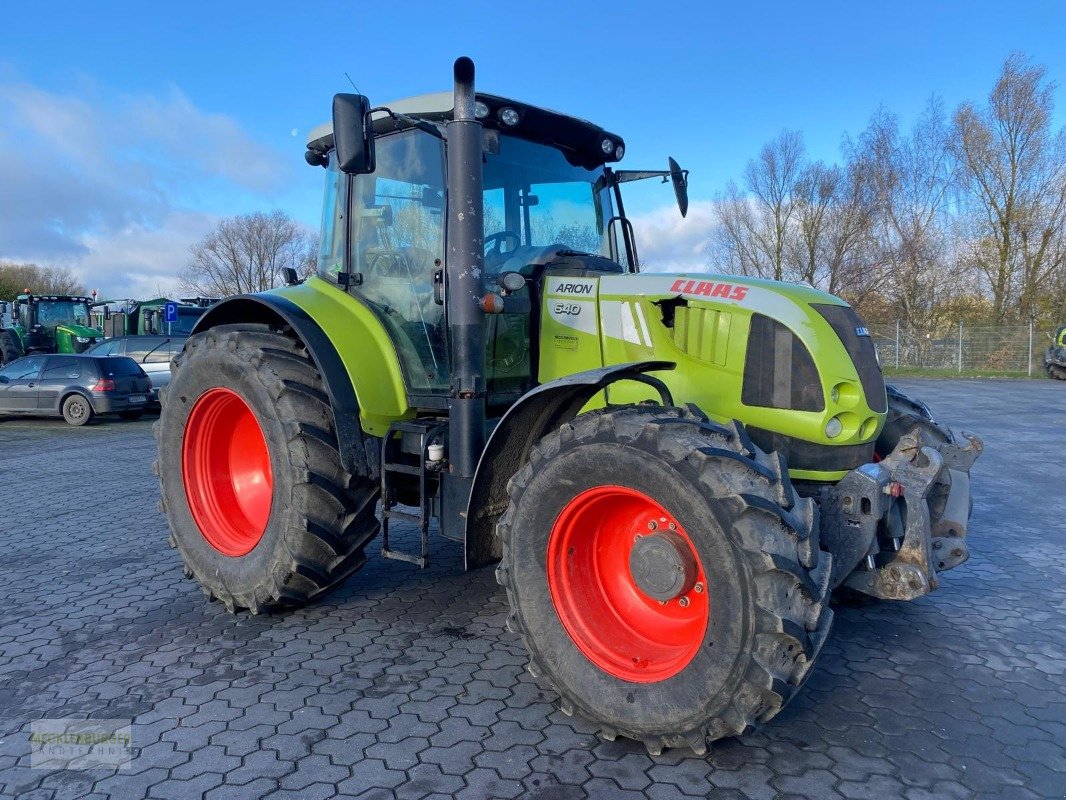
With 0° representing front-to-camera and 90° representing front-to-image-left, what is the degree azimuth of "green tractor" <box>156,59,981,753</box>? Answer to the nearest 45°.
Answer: approximately 315°

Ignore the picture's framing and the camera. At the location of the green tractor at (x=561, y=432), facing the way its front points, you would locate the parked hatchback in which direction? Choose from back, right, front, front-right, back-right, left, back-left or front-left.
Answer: back

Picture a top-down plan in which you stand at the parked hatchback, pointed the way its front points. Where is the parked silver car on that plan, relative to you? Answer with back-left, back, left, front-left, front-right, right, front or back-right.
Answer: right

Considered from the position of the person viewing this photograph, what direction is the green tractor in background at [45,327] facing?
facing the viewer and to the right of the viewer

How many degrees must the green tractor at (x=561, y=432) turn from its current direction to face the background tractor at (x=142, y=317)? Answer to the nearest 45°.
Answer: approximately 180°

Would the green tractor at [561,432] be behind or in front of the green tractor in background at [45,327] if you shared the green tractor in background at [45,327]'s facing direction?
in front

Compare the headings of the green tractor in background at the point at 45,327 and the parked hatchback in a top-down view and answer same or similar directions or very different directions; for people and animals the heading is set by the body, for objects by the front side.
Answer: very different directions

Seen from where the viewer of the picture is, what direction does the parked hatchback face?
facing away from the viewer and to the left of the viewer

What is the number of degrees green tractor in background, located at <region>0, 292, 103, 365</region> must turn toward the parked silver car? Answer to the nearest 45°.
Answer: approximately 45° to its right

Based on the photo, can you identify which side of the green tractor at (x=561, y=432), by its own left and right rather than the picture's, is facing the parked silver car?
back

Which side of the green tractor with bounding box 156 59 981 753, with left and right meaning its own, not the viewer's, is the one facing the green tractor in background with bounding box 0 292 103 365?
back

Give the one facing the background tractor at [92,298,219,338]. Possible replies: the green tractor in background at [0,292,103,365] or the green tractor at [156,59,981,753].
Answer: the green tractor in background

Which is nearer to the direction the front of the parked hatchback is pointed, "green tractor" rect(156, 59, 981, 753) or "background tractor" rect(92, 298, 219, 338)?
the background tractor

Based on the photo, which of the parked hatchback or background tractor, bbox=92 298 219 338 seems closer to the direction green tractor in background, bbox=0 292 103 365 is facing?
the background tractor

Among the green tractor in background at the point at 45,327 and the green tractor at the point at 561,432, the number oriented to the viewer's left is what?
0
